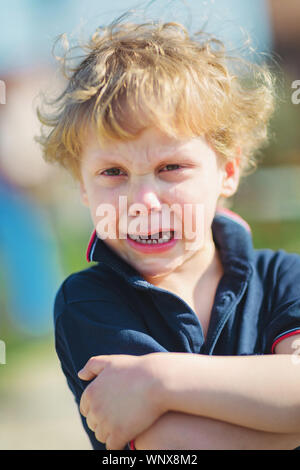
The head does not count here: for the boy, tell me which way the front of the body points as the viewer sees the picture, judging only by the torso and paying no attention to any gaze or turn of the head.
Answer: toward the camera

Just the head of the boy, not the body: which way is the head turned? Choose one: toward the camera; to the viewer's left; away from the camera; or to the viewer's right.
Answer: toward the camera
